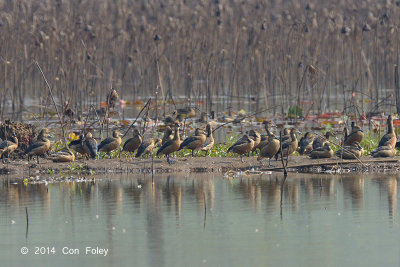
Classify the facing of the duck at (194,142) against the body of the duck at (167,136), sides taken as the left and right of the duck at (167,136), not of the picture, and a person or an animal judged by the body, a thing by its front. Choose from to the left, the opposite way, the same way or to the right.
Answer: the same way

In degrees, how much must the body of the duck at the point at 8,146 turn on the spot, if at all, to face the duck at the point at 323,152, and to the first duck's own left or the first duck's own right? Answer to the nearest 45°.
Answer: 0° — it already faces it

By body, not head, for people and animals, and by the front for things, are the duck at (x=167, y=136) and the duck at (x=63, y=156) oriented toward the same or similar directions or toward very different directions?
same or similar directions

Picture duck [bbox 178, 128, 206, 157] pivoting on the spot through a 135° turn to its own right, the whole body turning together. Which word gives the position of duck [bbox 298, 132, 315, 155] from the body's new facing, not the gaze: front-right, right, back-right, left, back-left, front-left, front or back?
back-left

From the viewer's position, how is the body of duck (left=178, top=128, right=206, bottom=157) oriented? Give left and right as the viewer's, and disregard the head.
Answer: facing to the right of the viewer

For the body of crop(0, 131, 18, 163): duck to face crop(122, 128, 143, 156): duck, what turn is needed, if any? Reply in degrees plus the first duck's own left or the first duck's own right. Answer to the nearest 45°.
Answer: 0° — it already faces it

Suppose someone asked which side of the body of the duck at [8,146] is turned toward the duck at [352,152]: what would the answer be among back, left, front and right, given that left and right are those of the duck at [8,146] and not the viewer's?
front
